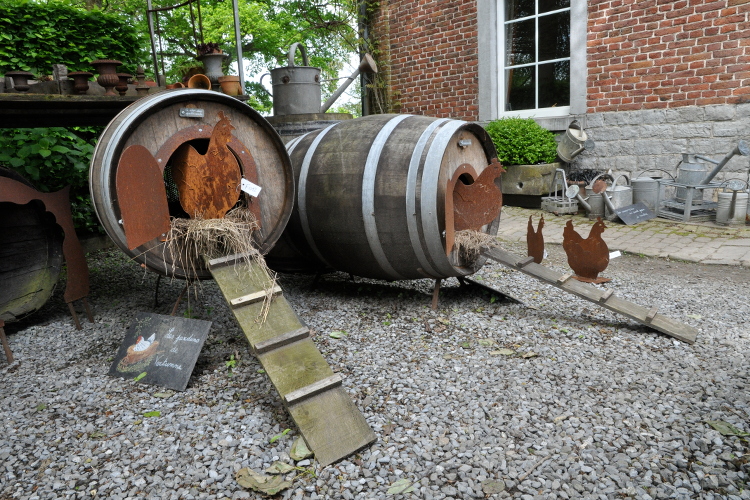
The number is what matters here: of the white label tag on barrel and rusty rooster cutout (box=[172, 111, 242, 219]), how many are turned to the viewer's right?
1

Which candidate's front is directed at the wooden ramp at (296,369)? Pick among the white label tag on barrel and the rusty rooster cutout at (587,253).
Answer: the white label tag on barrel

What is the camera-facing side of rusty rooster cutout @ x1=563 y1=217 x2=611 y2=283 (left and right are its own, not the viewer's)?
right

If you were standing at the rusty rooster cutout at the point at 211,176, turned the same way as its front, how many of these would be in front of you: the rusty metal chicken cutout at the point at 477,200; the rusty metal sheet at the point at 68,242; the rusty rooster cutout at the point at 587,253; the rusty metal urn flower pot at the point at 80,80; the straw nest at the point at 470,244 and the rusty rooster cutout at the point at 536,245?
4

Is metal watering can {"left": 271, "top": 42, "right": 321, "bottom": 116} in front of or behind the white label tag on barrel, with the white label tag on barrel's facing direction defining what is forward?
behind

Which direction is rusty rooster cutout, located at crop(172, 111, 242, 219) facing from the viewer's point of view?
to the viewer's right

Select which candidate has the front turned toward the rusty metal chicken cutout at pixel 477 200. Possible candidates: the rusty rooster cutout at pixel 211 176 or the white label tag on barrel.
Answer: the rusty rooster cutout

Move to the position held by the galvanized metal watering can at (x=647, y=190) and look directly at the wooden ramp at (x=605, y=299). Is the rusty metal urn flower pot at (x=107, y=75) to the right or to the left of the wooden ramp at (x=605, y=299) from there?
right
